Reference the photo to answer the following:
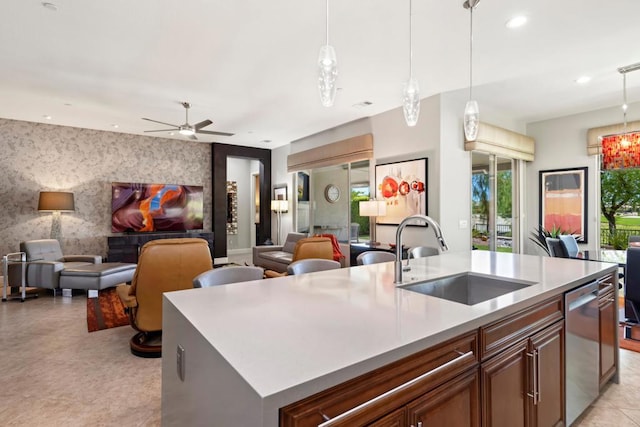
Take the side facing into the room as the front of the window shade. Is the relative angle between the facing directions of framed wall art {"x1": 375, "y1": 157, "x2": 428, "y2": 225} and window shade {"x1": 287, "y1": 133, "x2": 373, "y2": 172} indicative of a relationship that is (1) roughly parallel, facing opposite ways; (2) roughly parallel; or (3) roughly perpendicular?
roughly parallel

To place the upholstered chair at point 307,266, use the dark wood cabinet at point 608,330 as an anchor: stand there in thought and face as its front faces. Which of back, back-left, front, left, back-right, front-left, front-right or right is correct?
right

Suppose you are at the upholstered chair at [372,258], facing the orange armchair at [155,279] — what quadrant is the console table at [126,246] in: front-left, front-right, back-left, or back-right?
front-right

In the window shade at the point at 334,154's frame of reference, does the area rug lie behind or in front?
in front

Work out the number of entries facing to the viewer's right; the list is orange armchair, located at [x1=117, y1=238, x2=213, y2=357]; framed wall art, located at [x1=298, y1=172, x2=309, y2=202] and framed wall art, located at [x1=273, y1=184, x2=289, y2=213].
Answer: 0

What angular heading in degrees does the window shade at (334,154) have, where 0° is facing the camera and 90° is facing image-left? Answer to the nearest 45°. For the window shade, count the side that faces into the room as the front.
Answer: approximately 45°

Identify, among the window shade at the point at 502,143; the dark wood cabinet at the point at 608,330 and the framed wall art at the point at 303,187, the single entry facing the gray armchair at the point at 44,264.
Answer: the framed wall art

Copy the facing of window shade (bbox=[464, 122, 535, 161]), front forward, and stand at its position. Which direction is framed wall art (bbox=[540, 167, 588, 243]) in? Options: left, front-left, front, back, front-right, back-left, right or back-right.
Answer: left

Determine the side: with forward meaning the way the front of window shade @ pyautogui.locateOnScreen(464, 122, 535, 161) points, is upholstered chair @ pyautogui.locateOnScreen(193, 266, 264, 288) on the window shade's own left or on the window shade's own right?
on the window shade's own right

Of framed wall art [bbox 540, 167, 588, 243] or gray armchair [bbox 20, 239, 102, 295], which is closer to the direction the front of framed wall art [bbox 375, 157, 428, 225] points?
the gray armchair

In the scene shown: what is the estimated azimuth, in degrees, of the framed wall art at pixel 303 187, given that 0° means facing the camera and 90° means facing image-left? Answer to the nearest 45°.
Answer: approximately 45°

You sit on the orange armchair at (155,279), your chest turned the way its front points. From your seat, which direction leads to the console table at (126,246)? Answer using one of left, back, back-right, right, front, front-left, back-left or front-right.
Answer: front-right

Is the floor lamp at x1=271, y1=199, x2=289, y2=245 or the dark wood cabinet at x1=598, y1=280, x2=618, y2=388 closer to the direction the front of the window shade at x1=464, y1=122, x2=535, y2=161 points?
the dark wood cabinet
